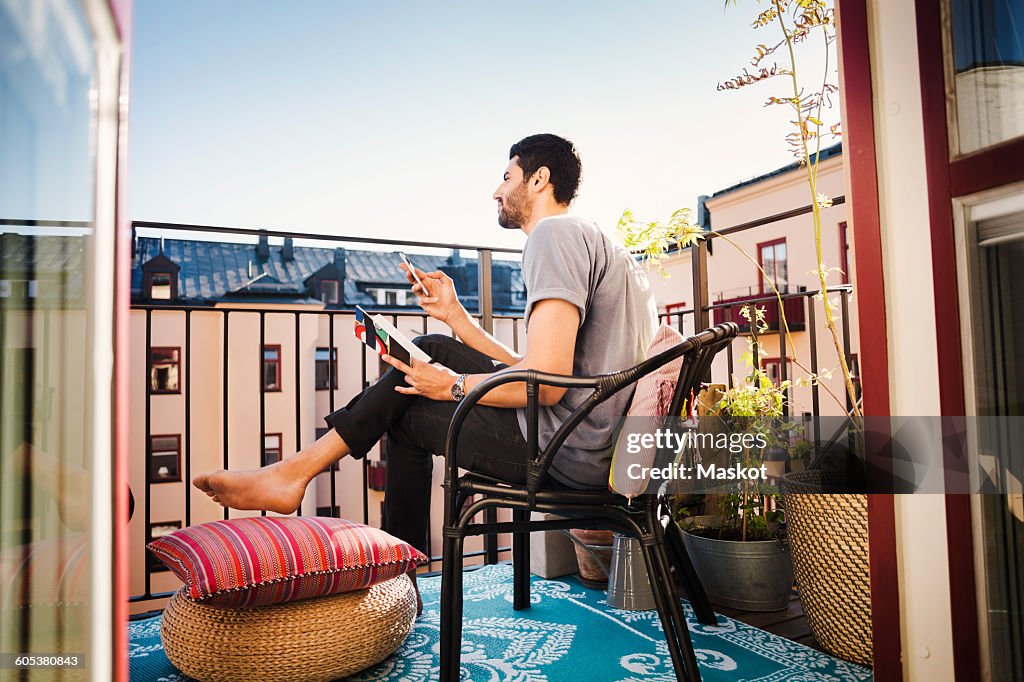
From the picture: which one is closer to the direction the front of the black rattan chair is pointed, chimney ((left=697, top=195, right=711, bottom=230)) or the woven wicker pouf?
the woven wicker pouf

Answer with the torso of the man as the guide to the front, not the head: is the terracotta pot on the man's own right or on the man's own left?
on the man's own right

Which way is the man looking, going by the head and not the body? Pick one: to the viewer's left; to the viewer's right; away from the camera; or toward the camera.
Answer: to the viewer's left

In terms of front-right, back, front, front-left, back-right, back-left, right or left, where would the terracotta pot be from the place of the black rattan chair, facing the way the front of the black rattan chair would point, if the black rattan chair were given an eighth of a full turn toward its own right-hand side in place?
front-right

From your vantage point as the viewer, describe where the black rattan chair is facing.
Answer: facing to the left of the viewer

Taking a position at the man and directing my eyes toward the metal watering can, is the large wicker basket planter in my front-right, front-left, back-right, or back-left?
front-right

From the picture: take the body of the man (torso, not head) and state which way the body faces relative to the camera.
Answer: to the viewer's left
